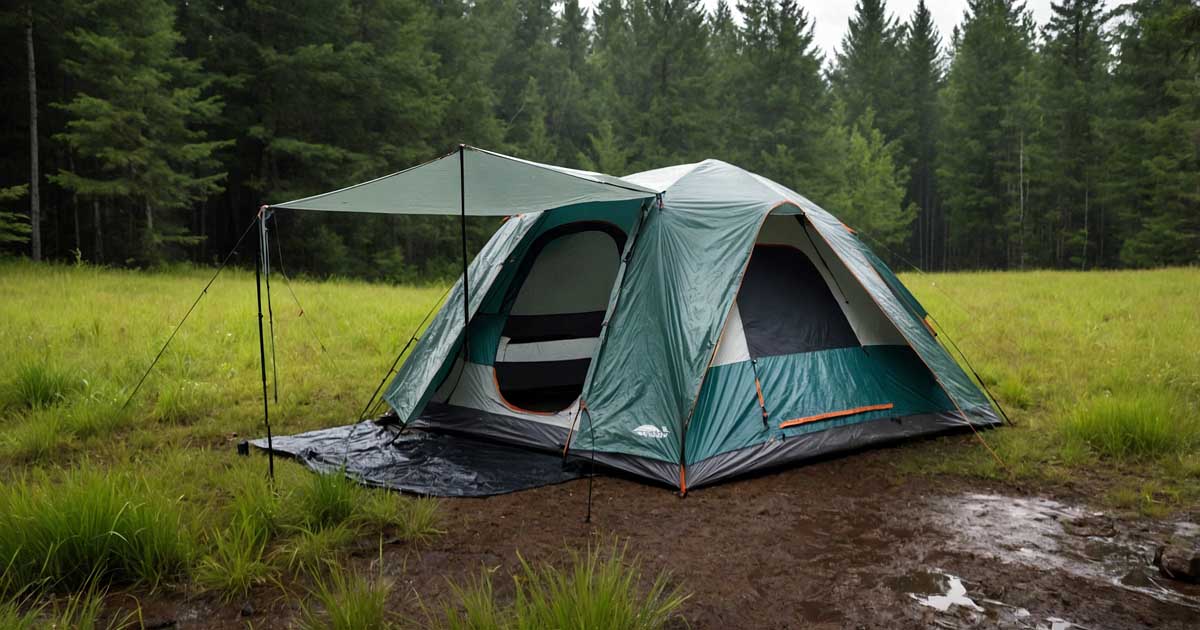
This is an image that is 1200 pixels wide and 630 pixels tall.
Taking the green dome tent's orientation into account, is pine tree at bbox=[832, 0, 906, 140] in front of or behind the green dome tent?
behind

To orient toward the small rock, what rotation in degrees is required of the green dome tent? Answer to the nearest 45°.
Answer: approximately 90° to its left

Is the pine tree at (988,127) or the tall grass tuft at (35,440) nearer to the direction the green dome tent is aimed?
the tall grass tuft

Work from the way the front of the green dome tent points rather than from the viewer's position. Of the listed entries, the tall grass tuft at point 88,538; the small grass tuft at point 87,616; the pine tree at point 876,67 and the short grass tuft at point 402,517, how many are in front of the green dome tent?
3

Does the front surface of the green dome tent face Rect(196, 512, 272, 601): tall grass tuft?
yes

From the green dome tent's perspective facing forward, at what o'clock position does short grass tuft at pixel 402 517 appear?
The short grass tuft is roughly at 12 o'clock from the green dome tent.

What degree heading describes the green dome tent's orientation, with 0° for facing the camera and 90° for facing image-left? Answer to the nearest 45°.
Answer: approximately 45°

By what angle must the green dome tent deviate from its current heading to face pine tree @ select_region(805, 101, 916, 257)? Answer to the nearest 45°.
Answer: approximately 135° to its right
